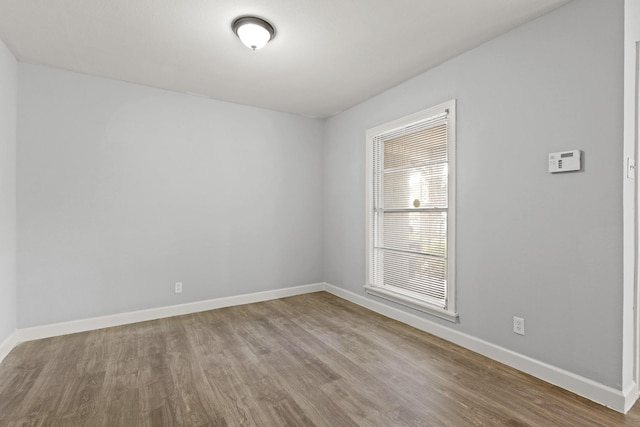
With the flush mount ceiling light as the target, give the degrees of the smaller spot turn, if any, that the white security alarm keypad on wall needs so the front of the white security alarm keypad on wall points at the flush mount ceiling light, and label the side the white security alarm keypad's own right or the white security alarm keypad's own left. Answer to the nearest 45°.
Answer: approximately 45° to the white security alarm keypad's own right
